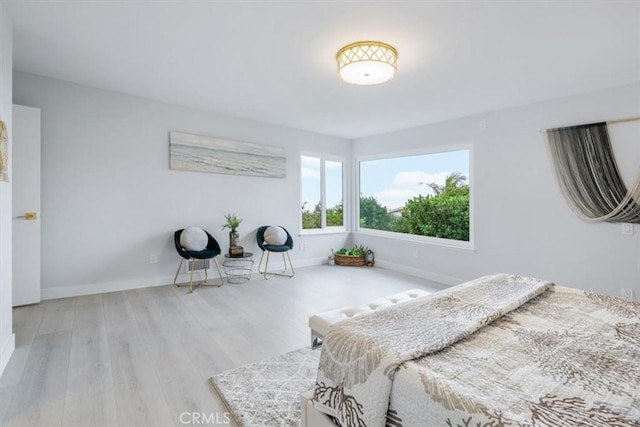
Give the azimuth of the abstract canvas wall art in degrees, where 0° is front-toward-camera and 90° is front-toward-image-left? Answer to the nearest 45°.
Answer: approximately 315°

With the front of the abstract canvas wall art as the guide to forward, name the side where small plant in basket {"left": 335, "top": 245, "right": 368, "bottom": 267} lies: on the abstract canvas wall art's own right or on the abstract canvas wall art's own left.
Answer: on the abstract canvas wall art's own left

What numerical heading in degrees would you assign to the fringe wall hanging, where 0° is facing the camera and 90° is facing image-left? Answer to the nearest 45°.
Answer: approximately 0°

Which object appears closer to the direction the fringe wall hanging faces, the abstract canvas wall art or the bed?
the bed

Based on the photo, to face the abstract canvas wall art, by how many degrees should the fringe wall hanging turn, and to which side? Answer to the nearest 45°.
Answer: approximately 45° to its right

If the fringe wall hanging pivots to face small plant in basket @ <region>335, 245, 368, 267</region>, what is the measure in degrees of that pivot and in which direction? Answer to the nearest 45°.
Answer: approximately 90° to its right

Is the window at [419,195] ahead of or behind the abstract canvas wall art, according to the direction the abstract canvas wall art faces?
ahead

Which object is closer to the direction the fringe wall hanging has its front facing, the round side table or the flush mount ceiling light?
the flush mount ceiling light

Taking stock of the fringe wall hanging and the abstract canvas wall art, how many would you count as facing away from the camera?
0

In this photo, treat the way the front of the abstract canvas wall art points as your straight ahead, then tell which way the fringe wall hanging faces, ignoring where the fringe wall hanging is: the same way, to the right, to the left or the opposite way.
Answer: to the right
